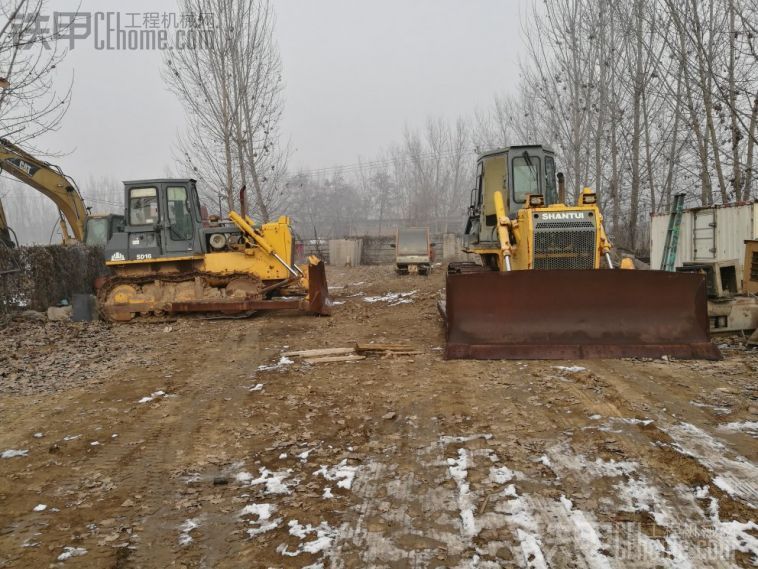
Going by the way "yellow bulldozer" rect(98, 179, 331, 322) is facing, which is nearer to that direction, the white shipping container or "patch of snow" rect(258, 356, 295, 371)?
the white shipping container

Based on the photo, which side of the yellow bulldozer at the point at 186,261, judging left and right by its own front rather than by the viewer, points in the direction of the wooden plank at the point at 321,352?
right

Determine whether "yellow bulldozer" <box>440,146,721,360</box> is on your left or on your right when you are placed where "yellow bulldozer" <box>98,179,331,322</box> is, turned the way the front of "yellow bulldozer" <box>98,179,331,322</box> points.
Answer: on your right

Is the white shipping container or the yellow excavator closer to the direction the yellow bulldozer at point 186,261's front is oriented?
the white shipping container

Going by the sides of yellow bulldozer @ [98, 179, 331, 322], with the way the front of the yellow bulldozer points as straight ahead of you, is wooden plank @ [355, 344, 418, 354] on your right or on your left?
on your right

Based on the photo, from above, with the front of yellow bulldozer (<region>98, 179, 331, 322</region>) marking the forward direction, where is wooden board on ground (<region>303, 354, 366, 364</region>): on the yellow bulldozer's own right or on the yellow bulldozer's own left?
on the yellow bulldozer's own right

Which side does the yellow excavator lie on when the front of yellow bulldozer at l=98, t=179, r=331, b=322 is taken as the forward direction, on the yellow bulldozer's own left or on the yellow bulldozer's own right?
on the yellow bulldozer's own left

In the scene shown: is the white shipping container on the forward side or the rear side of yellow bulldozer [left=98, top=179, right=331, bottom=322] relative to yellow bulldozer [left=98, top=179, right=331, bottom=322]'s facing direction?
on the forward side

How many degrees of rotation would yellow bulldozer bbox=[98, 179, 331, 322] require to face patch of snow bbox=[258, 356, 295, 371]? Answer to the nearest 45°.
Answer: approximately 90° to its right

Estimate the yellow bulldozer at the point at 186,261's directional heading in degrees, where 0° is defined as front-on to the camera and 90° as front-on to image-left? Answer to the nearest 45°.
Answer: approximately 270°

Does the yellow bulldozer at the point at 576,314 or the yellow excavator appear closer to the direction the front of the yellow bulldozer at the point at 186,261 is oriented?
the yellow bulldozer

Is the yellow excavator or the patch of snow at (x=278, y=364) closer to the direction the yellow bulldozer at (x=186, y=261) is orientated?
the patch of snow

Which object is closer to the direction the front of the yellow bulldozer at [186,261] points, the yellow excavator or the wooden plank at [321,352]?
the wooden plank
